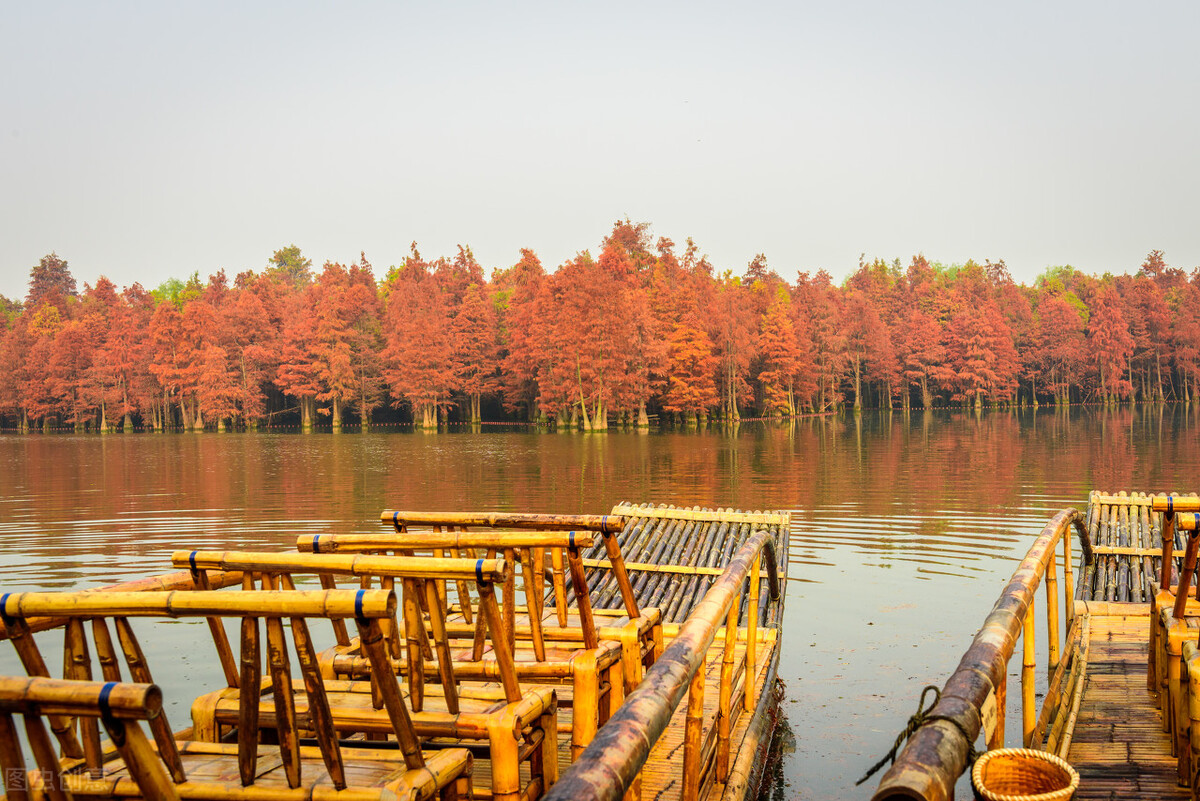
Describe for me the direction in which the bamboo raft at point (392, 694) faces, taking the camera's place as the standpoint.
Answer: facing away from the viewer and to the right of the viewer

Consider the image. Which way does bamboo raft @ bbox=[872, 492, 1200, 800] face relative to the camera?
away from the camera

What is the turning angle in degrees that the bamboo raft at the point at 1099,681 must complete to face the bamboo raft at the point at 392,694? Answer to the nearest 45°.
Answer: approximately 135° to its left

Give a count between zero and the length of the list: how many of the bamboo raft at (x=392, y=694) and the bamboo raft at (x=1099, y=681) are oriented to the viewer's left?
0

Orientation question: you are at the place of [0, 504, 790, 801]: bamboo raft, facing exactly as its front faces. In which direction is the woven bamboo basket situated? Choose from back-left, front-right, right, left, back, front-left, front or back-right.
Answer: right
